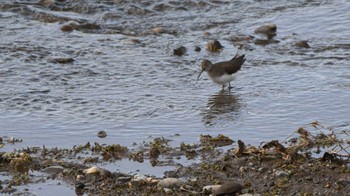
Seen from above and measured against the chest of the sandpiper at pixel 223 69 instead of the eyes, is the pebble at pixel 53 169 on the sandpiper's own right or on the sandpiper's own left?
on the sandpiper's own left

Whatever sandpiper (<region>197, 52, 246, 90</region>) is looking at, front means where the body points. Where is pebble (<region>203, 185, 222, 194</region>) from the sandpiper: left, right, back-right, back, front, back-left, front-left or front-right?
left

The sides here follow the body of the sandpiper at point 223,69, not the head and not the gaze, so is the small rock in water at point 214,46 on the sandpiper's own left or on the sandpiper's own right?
on the sandpiper's own right

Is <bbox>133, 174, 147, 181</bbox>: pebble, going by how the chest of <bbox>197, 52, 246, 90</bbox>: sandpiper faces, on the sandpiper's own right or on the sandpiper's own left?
on the sandpiper's own left

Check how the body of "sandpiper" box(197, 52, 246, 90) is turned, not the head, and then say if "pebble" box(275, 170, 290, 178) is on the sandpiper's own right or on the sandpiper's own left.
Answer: on the sandpiper's own left

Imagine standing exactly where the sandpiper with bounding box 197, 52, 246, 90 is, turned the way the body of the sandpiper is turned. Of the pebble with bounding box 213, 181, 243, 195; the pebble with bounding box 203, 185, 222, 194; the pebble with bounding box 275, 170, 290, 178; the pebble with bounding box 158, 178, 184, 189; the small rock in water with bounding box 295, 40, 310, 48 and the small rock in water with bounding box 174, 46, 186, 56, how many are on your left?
4

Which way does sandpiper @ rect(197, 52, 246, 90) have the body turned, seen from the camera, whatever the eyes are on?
to the viewer's left

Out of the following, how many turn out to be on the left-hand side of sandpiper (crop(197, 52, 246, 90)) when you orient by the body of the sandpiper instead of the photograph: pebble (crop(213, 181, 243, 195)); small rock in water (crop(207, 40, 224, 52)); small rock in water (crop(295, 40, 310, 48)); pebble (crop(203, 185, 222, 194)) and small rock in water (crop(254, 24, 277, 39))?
2

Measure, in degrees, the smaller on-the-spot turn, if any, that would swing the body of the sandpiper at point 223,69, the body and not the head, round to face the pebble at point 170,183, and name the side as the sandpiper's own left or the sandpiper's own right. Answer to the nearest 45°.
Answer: approximately 90° to the sandpiper's own left
